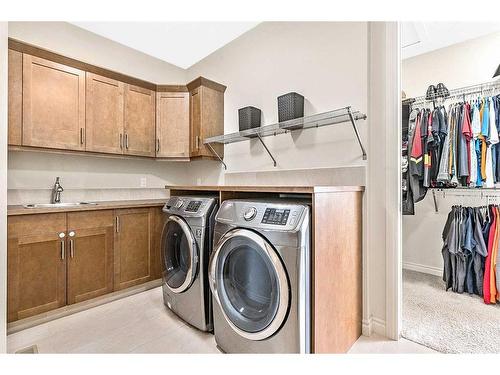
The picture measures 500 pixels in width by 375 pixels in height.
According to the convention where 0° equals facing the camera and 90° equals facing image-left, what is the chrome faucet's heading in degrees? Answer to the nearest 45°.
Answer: approximately 315°

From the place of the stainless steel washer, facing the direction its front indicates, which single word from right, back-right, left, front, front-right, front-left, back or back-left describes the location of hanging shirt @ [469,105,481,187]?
back-left

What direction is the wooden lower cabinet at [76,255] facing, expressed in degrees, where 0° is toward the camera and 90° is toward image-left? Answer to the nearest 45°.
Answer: approximately 315°
